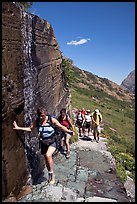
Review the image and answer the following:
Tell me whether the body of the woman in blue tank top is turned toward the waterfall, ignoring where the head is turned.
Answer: no

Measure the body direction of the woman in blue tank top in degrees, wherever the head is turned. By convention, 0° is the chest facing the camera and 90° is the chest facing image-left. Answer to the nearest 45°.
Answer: approximately 0°
